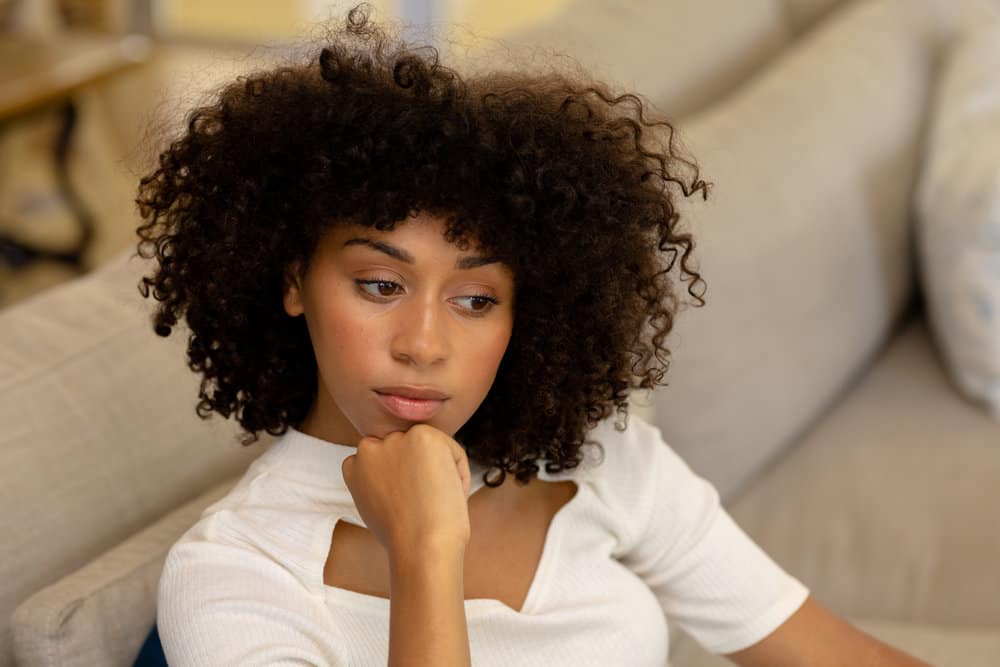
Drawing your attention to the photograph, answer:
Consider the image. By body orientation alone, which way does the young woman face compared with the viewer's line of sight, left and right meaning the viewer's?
facing the viewer

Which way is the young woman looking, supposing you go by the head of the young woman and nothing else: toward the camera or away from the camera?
toward the camera

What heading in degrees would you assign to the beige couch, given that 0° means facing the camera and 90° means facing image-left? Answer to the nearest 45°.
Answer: approximately 315°

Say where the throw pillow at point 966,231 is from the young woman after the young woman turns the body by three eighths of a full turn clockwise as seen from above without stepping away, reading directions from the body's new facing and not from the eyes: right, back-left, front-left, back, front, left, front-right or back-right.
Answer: right
